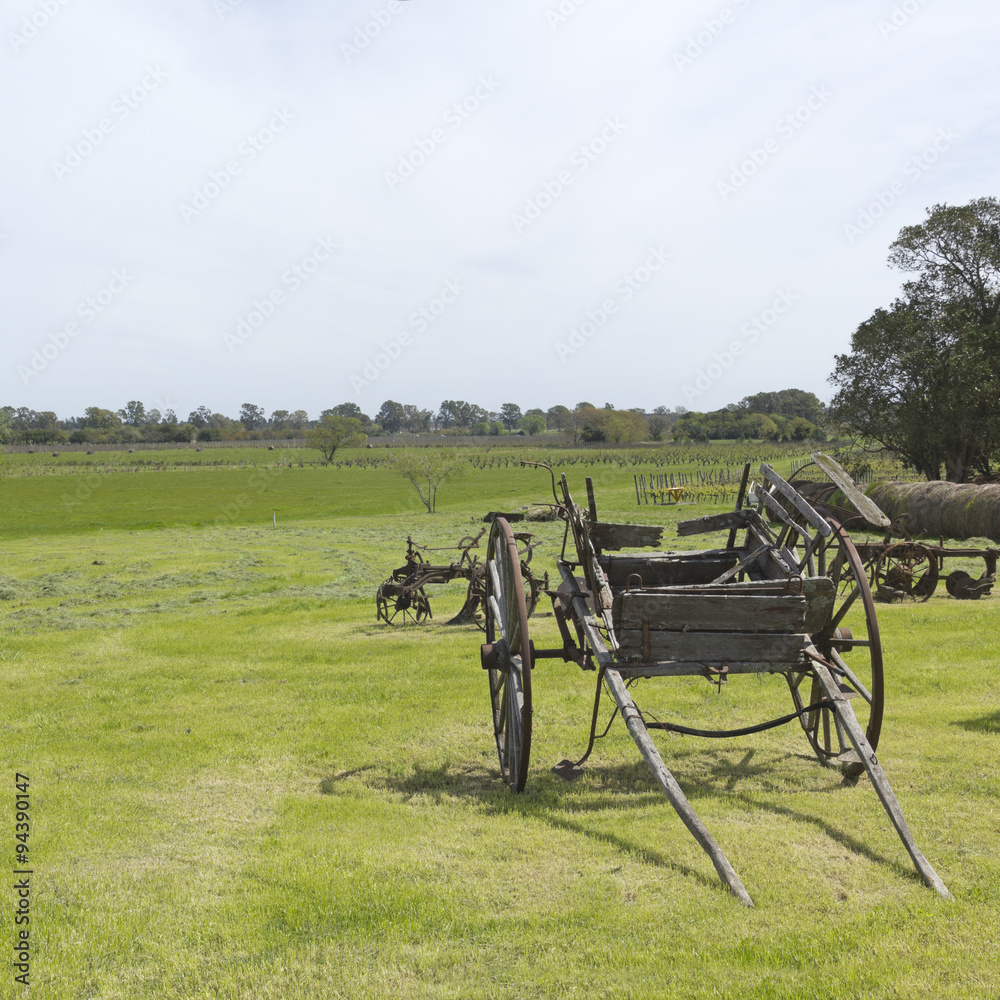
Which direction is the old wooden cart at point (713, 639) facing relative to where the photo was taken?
toward the camera

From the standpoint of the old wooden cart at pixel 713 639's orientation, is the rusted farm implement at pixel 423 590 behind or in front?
behind

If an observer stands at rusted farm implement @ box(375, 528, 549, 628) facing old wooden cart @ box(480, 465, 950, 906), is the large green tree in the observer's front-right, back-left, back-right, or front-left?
back-left

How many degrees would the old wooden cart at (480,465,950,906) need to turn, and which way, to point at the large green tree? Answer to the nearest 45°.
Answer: approximately 180°
